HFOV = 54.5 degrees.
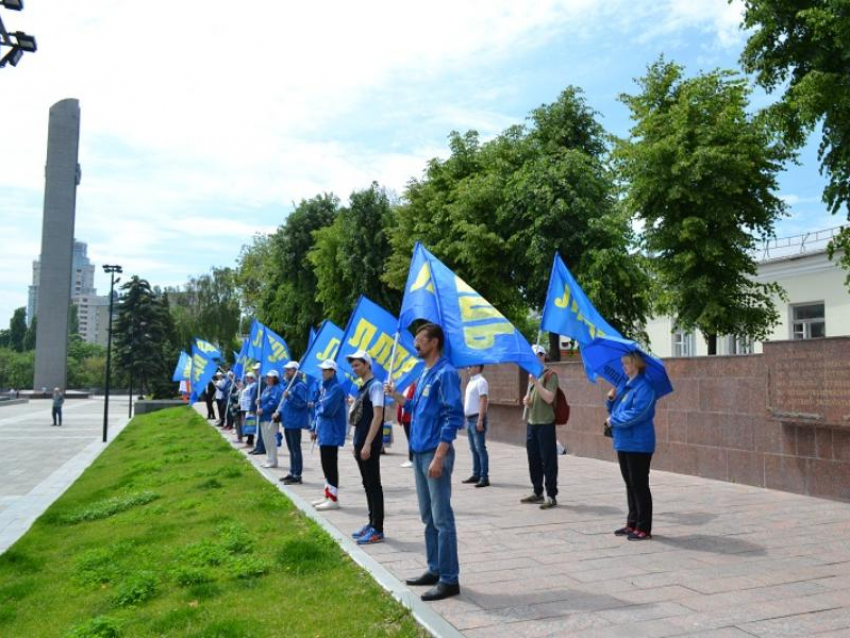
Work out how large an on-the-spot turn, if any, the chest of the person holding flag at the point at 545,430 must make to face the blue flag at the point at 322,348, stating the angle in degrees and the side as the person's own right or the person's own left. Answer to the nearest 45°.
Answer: approximately 90° to the person's own right

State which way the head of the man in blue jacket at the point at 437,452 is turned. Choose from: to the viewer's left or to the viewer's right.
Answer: to the viewer's left

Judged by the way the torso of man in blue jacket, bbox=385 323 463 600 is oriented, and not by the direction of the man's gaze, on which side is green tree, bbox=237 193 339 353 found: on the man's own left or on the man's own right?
on the man's own right

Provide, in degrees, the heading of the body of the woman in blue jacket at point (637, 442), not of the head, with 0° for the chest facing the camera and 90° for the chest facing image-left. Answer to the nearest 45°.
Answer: approximately 90°

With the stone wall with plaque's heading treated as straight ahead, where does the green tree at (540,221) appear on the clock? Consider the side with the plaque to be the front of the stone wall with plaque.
The green tree is roughly at 4 o'clock from the stone wall with plaque.

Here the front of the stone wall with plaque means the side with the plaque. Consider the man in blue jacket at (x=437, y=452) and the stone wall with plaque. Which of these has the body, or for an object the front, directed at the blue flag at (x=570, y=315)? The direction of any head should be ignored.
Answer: the stone wall with plaque

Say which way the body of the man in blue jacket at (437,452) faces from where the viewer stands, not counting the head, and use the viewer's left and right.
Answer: facing to the left of the viewer

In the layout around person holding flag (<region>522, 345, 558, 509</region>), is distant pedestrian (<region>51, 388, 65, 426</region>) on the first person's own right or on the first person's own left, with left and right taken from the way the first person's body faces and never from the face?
on the first person's own right

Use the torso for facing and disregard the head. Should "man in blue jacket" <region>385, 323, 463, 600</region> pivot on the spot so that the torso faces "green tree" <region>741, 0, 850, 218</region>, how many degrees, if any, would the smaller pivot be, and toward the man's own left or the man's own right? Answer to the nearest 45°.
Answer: approximately 135° to the man's own right
